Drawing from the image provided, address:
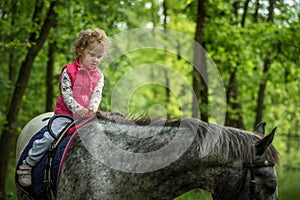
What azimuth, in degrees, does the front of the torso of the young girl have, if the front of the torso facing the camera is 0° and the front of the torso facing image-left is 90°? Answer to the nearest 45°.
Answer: approximately 315°

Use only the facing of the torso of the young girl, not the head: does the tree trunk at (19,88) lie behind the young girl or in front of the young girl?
behind

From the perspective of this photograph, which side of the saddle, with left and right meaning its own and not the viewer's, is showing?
right

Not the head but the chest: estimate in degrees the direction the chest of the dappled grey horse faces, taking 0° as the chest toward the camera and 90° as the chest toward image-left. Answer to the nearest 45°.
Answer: approximately 270°

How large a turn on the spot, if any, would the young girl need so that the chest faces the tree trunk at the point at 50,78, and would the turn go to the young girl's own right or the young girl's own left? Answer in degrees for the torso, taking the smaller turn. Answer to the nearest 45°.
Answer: approximately 135° to the young girl's own left

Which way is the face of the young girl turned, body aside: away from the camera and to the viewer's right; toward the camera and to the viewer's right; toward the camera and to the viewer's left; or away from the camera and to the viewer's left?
toward the camera and to the viewer's right

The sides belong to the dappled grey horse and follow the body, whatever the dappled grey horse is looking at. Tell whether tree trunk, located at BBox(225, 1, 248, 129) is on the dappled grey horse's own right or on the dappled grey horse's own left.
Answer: on the dappled grey horse's own left

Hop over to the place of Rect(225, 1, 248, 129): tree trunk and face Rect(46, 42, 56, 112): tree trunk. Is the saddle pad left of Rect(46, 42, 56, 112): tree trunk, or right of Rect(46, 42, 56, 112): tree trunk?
left

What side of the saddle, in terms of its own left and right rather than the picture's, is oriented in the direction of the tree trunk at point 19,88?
left
